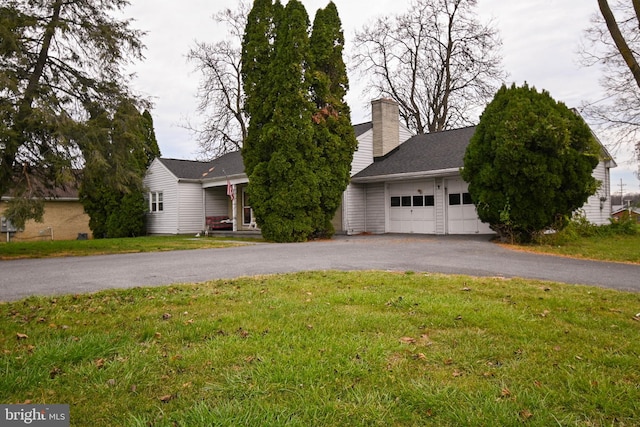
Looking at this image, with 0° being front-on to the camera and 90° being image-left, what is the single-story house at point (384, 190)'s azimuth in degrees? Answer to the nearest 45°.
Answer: approximately 0°

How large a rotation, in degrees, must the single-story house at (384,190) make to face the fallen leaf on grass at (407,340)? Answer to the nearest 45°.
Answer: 0° — it already faces it

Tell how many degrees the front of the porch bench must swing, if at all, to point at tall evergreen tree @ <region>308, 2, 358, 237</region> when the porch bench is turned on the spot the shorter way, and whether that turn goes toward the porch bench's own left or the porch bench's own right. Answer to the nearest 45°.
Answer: approximately 45° to the porch bench's own left

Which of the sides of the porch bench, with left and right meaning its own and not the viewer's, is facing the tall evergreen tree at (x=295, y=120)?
front

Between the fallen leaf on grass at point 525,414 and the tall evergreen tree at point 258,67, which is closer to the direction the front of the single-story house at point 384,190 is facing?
the fallen leaf on grass

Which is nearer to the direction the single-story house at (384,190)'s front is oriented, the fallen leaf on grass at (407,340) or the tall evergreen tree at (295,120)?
the fallen leaf on grass

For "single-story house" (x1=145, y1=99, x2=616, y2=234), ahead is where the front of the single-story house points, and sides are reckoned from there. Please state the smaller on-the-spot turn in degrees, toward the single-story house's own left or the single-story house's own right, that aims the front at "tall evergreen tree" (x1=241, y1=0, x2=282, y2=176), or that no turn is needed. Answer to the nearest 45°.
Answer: approximately 45° to the single-story house's own right

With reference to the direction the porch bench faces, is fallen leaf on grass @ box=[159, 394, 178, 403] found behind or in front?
in front

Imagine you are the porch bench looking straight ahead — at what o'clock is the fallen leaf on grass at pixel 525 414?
The fallen leaf on grass is roughly at 12 o'clock from the porch bench.

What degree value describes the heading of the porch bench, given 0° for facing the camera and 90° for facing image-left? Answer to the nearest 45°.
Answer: approximately 0°
